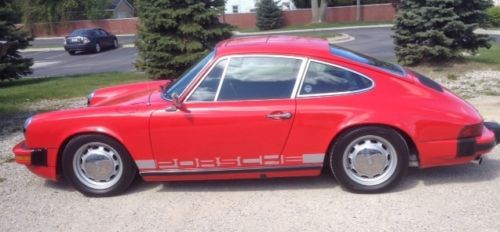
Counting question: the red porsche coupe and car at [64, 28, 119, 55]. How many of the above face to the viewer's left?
1

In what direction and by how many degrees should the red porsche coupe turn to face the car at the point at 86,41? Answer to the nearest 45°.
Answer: approximately 90° to its right

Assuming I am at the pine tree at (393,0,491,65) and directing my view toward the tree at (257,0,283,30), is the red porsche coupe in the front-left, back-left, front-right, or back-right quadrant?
back-left

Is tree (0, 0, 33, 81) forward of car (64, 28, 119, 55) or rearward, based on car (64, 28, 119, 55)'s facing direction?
rearward

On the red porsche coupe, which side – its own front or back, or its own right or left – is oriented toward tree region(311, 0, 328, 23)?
right

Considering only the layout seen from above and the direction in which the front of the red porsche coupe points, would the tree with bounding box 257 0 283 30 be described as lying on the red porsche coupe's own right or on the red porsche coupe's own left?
on the red porsche coupe's own right

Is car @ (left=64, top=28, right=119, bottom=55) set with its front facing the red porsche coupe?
no

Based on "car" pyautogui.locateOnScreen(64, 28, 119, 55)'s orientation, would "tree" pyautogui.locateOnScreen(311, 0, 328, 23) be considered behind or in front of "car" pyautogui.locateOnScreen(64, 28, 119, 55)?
in front

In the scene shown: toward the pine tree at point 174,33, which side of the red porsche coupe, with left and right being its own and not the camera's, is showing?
right

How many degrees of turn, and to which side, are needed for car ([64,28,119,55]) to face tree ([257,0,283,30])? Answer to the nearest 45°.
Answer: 0° — it already faces it

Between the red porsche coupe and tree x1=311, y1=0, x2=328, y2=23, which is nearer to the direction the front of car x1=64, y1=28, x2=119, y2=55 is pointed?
the tree

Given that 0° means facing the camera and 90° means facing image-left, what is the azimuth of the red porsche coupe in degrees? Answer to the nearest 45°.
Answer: approximately 90°

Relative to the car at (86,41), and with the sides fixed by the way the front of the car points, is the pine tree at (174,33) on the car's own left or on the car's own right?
on the car's own right
